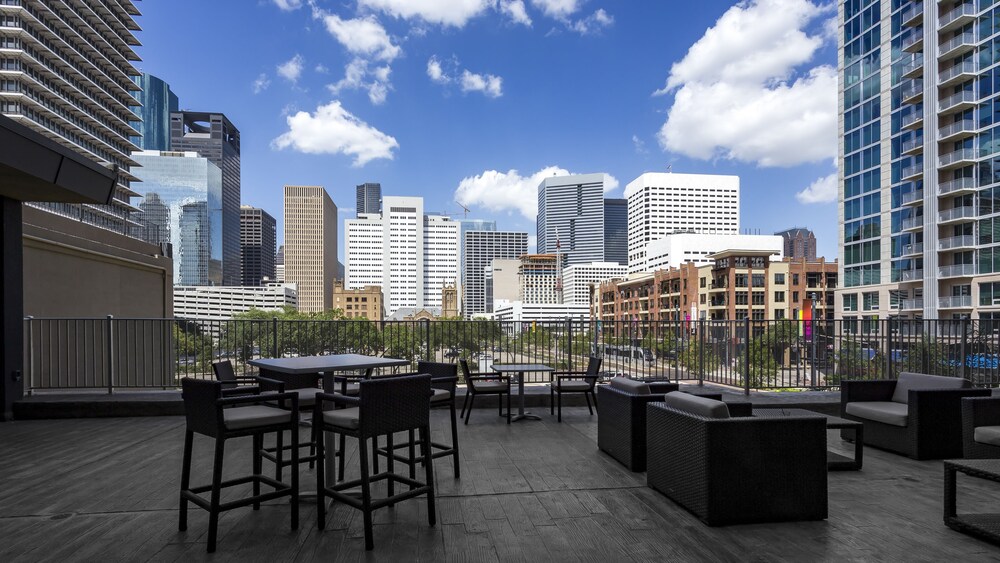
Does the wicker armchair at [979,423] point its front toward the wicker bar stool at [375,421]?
yes

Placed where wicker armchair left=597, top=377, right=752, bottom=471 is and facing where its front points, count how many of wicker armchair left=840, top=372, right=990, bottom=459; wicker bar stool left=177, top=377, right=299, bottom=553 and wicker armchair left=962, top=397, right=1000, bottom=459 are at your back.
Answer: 1

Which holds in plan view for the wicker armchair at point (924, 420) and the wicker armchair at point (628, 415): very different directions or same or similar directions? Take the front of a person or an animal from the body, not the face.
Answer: very different directions

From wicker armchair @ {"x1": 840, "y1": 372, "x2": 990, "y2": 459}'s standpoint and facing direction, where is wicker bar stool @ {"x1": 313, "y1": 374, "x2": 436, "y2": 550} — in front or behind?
in front

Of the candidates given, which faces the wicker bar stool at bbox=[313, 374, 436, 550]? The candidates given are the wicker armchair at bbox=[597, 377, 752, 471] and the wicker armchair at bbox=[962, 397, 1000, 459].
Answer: the wicker armchair at bbox=[962, 397, 1000, 459]

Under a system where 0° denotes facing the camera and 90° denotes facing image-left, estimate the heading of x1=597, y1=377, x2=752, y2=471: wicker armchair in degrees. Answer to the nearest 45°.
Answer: approximately 225°

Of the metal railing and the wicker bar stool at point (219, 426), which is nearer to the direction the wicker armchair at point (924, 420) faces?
the wicker bar stool

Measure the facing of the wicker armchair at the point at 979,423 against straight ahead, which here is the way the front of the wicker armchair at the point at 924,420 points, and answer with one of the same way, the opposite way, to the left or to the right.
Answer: the same way

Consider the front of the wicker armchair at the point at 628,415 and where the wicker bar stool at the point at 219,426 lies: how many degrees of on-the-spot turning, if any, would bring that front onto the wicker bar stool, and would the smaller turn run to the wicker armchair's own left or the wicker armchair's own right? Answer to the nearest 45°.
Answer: approximately 180°

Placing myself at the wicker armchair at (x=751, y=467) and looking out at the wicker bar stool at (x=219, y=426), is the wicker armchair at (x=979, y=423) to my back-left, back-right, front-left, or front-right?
back-right

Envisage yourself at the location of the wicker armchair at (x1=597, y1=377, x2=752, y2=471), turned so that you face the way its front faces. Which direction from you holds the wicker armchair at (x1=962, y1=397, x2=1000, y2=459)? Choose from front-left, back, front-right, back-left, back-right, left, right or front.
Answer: front-right

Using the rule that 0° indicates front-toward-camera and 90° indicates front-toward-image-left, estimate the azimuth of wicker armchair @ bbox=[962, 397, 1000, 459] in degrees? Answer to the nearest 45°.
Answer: approximately 45°

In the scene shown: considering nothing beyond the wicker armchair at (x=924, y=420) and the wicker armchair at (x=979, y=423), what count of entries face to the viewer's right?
0

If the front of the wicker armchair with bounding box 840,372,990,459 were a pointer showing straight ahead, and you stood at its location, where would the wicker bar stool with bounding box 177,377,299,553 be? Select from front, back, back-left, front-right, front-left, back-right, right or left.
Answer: front

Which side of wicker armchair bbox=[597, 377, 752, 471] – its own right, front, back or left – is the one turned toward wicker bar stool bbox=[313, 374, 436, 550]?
back
